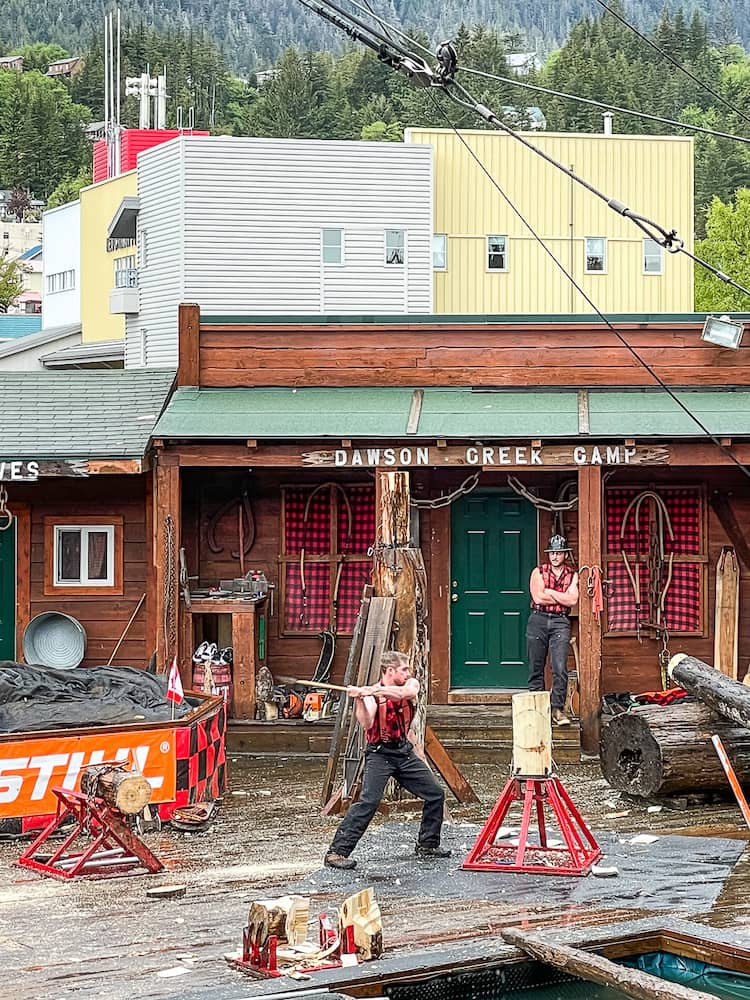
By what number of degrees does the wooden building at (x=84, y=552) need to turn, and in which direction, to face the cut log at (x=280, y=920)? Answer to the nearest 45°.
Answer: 0° — it already faces it

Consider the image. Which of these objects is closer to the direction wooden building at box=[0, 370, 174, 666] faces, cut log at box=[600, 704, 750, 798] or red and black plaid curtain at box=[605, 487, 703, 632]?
the cut log

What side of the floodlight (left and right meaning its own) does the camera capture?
front

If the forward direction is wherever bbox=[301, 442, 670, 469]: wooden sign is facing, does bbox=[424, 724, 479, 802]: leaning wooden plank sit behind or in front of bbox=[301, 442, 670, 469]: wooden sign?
in front

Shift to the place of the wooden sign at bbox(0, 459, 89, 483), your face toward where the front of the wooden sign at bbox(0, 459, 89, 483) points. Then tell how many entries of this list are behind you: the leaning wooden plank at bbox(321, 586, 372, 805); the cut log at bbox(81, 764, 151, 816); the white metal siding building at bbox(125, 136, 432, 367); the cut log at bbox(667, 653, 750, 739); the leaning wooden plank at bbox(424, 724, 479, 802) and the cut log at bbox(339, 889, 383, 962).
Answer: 1

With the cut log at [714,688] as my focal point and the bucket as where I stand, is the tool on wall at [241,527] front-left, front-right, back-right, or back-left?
front-left

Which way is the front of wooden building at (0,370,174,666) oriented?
toward the camera

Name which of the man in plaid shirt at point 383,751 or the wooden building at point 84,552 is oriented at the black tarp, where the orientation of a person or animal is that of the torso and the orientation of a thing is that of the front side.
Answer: the wooden building

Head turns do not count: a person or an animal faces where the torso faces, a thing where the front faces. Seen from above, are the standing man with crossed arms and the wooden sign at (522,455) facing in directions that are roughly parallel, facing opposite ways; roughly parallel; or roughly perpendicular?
roughly parallel

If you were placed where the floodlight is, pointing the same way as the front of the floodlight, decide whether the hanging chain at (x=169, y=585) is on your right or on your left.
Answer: on your right

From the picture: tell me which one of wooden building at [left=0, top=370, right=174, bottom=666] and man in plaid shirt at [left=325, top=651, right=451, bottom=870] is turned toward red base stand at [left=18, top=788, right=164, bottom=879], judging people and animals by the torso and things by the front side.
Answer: the wooden building

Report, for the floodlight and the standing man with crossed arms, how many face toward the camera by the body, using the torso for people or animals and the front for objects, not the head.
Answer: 2

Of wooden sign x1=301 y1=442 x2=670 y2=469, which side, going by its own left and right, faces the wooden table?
right

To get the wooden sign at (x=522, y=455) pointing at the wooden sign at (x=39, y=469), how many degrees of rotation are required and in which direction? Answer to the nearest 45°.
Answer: approximately 90° to its right

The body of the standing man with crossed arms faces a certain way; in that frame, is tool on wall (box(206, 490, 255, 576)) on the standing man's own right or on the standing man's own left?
on the standing man's own right

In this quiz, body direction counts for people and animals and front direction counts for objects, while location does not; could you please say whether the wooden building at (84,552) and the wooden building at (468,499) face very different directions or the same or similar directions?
same or similar directions
